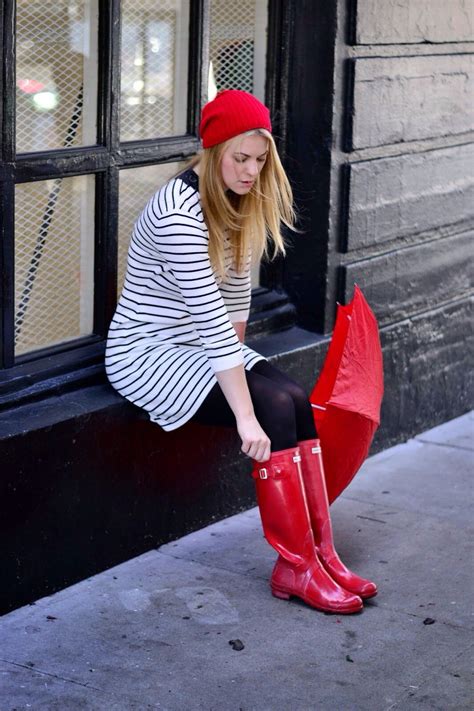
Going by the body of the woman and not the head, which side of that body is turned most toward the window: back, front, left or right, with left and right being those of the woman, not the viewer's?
back

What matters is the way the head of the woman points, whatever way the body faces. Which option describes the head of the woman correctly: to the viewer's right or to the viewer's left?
to the viewer's right

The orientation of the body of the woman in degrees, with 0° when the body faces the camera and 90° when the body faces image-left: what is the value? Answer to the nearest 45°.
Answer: approximately 315°
